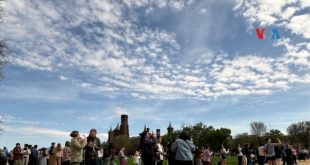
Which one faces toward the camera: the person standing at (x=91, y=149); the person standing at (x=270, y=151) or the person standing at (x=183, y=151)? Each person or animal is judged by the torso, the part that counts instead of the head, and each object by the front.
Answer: the person standing at (x=91, y=149)

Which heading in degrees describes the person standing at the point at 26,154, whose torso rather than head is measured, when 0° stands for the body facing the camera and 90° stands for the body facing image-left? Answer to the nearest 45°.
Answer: approximately 315°

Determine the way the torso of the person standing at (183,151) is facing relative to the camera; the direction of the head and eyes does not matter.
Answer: away from the camera

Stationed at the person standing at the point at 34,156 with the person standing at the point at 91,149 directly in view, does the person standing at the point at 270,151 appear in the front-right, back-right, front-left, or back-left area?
front-left

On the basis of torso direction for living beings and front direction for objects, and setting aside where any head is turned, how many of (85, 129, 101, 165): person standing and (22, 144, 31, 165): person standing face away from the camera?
0

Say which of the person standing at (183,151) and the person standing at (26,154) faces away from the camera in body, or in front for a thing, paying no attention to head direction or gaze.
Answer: the person standing at (183,151)

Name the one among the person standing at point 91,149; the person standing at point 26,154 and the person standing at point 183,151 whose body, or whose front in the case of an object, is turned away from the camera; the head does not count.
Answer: the person standing at point 183,151

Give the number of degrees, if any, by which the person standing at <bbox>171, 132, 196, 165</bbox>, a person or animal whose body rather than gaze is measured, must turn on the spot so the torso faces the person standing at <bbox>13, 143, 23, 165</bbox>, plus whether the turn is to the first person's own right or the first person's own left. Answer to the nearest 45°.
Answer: approximately 45° to the first person's own left
